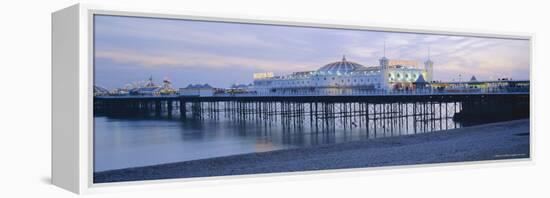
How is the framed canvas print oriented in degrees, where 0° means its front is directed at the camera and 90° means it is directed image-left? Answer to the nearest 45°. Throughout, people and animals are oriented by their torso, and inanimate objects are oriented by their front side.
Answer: approximately 315°
